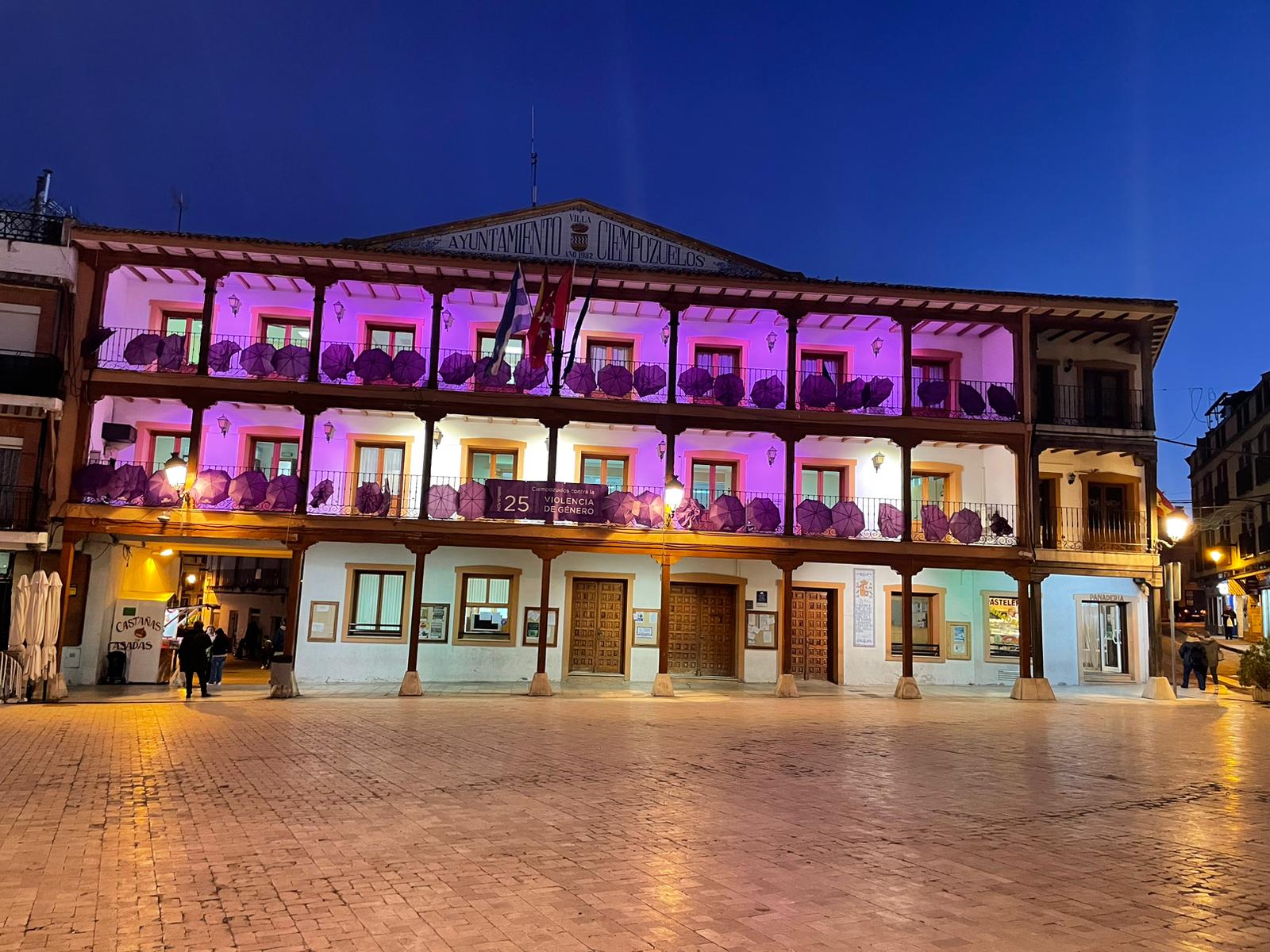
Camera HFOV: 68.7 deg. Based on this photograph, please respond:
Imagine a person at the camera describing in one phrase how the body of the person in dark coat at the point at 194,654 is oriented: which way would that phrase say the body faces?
away from the camera

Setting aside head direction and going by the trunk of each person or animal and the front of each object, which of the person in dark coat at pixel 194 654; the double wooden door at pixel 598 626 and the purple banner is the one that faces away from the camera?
the person in dark coat

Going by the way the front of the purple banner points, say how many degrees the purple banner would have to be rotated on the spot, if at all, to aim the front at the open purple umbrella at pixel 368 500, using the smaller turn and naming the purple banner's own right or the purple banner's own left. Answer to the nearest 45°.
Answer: approximately 90° to the purple banner's own right

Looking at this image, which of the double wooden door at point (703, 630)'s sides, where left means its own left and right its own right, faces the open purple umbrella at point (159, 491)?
right

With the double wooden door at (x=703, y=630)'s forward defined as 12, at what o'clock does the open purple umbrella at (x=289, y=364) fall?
The open purple umbrella is roughly at 2 o'clock from the double wooden door.

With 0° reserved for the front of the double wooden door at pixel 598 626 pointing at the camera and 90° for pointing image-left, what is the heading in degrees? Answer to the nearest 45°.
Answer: approximately 0°

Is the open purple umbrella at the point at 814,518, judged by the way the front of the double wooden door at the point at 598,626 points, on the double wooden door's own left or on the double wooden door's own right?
on the double wooden door's own left

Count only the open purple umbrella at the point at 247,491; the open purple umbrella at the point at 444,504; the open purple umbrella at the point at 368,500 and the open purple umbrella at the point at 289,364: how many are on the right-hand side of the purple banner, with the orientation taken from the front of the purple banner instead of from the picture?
4

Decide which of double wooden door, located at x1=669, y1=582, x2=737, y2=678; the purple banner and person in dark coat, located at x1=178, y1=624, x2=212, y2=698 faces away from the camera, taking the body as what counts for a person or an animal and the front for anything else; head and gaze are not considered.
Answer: the person in dark coat

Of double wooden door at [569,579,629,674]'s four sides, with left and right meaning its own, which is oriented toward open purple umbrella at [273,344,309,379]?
right

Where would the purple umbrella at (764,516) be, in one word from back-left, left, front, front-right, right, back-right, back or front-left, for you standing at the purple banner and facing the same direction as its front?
left
